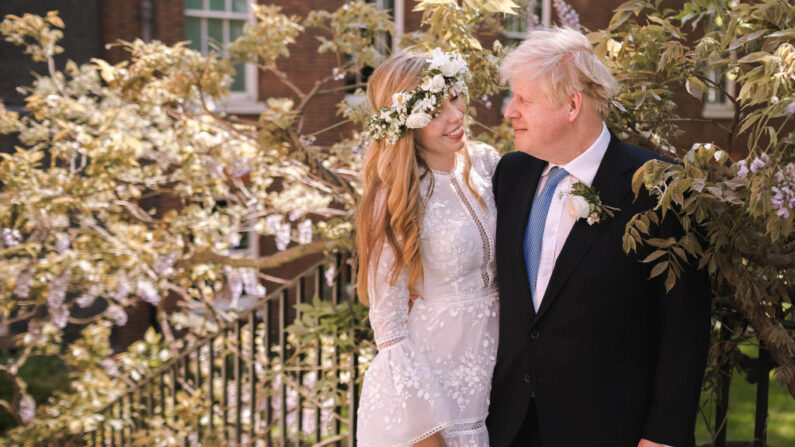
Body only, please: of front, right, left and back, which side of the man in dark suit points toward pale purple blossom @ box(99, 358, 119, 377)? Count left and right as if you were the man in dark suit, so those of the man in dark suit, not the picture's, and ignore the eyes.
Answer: right

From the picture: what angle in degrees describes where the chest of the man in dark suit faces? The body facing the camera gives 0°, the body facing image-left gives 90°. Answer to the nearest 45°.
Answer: approximately 45°

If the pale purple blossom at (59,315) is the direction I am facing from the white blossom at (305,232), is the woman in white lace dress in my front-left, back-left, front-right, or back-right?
back-left

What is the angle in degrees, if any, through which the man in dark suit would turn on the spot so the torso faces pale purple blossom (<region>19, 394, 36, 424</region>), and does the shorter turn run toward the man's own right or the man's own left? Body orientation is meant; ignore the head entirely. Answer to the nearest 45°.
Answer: approximately 90° to the man's own right

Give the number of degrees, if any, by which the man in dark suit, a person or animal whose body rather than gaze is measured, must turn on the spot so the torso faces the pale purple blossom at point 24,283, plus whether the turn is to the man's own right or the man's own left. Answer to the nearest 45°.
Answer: approximately 90° to the man's own right

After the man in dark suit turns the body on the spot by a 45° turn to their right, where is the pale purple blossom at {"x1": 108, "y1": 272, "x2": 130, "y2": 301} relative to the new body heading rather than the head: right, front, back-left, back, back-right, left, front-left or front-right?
front-right

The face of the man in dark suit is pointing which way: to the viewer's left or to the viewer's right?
to the viewer's left

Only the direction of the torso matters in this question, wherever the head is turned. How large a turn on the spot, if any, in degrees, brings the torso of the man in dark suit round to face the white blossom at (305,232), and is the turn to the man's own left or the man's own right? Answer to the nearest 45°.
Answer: approximately 90° to the man's own right

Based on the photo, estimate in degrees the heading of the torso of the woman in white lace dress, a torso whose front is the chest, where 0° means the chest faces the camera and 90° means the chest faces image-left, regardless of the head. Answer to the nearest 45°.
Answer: approximately 315°

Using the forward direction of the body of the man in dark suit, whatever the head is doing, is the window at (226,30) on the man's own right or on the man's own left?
on the man's own right
